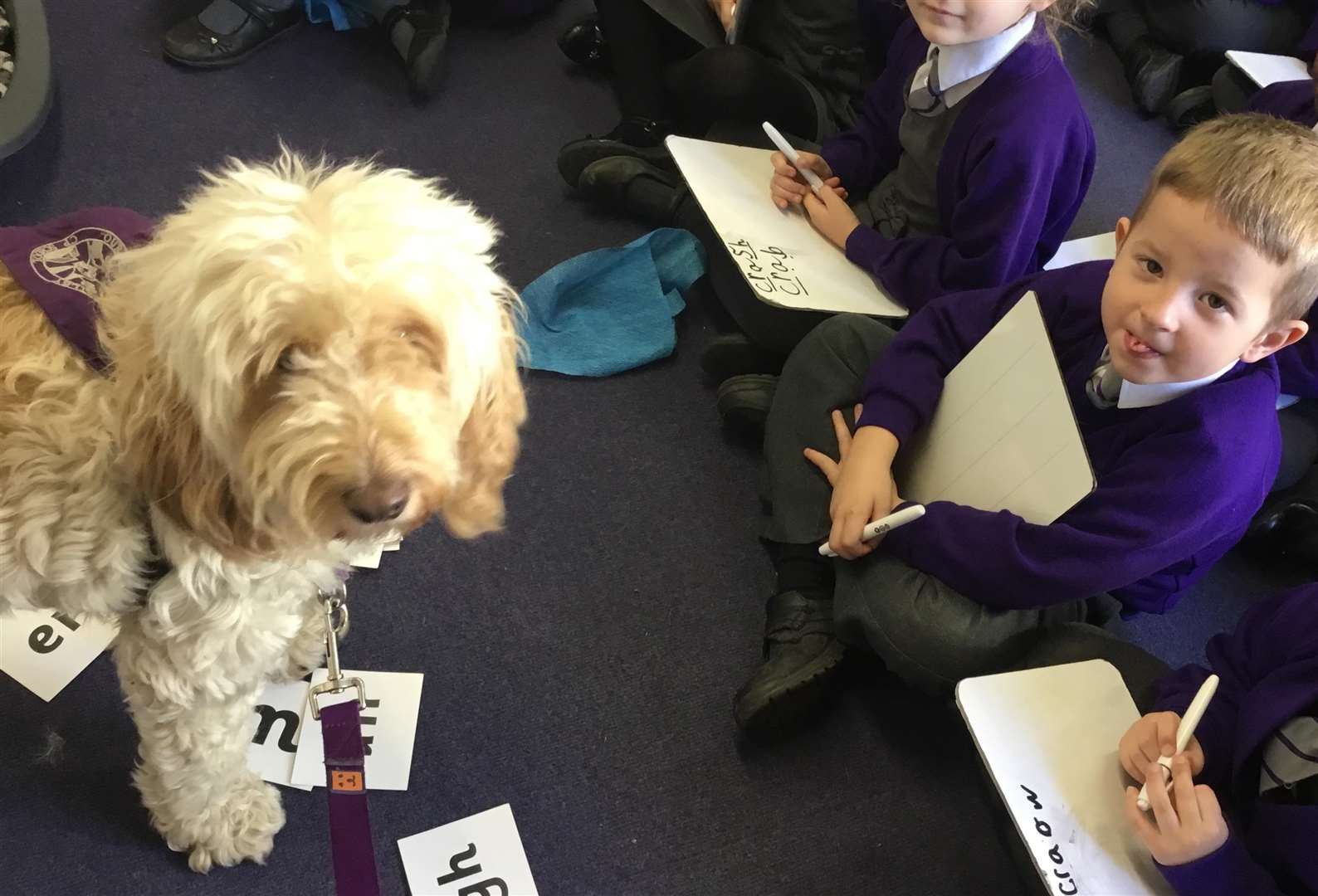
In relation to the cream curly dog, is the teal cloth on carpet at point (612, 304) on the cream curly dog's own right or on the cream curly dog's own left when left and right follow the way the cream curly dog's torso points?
on the cream curly dog's own left

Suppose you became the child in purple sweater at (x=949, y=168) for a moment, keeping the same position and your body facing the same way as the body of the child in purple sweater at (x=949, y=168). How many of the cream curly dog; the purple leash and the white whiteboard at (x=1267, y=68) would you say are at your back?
1

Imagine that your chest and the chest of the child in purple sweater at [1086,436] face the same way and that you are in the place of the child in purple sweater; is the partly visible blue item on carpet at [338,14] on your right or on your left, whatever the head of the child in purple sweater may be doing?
on your right

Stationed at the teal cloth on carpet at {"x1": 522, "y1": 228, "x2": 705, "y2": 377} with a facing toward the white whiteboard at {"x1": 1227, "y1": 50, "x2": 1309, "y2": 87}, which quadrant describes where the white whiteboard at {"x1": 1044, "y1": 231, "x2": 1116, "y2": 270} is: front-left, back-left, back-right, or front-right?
front-right

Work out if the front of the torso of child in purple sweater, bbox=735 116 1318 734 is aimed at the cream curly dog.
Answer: yes

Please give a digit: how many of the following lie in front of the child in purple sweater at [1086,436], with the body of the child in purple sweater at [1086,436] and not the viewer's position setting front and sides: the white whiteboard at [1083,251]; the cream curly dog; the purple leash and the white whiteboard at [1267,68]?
2

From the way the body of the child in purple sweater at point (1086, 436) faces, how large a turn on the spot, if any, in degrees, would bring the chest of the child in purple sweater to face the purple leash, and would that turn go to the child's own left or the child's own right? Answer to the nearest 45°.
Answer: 0° — they already face it

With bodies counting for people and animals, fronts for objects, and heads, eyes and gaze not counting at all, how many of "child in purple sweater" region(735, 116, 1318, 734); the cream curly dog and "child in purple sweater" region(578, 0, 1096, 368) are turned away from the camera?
0

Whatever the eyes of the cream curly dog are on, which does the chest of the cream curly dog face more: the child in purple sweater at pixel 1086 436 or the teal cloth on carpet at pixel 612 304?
the child in purple sweater

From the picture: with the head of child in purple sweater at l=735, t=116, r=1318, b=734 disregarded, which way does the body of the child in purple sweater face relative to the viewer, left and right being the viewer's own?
facing the viewer and to the left of the viewer

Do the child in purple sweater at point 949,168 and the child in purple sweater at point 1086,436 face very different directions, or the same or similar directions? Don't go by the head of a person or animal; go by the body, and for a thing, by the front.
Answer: same or similar directions

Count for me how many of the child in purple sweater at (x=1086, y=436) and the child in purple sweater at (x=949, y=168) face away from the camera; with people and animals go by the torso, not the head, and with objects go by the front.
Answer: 0
